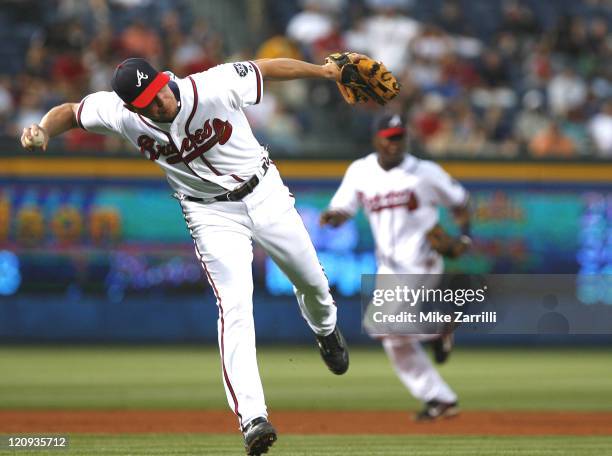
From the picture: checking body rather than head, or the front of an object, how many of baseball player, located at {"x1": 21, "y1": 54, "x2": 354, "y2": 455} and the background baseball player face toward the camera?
2

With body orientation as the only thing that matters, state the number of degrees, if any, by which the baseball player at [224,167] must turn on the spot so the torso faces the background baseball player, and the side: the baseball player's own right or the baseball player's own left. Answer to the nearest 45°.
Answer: approximately 135° to the baseball player's own left

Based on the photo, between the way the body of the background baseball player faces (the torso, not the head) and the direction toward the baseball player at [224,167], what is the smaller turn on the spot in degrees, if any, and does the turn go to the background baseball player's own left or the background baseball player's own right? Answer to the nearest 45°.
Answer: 0° — they already face them

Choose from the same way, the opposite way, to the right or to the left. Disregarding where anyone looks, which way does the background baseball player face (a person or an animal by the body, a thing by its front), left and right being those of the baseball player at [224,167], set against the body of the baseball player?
the same way

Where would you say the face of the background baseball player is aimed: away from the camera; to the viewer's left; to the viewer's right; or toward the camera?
toward the camera

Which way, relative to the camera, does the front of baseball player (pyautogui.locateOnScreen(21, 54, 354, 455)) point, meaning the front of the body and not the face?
toward the camera

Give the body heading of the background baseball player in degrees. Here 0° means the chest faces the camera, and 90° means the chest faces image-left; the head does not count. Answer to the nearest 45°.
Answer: approximately 0°
